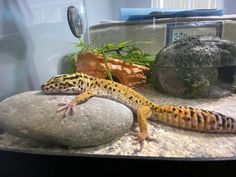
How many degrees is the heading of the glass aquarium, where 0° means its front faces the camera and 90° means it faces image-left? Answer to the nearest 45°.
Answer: approximately 0°
